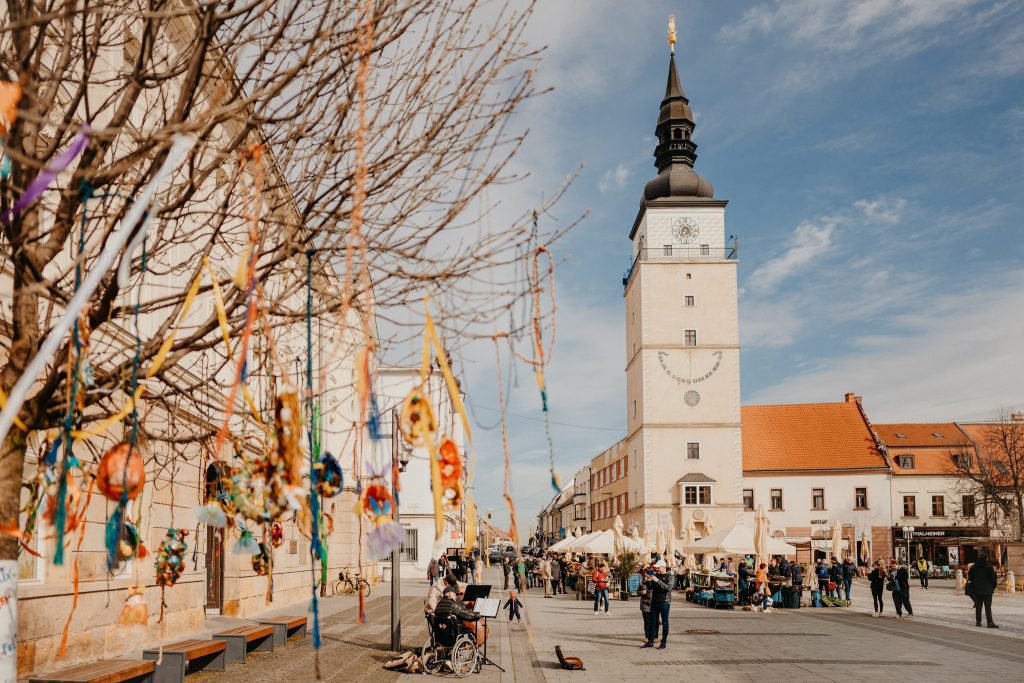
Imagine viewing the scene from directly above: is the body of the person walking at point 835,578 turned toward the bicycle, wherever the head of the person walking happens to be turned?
no

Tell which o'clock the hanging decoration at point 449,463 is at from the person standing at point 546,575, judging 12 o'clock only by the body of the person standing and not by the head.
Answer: The hanging decoration is roughly at 6 o'clock from the person standing.

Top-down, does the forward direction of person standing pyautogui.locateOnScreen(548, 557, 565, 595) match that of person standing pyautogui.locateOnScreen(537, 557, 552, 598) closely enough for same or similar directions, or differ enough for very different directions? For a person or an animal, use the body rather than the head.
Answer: same or similar directions

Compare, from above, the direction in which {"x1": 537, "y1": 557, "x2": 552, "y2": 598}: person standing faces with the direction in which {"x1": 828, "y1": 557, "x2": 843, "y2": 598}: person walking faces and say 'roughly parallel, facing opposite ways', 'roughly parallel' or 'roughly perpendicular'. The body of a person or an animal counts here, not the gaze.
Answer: roughly parallel

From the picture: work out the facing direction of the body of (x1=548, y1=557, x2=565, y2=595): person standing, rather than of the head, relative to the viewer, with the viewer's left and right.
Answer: facing away from the viewer

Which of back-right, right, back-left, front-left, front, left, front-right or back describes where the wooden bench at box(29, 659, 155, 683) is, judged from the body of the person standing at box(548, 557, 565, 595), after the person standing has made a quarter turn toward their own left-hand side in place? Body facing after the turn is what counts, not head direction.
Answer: left

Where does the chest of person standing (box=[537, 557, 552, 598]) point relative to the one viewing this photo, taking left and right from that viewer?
facing away from the viewer

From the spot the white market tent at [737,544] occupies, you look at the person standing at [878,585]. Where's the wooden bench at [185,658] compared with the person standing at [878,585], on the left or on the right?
right
